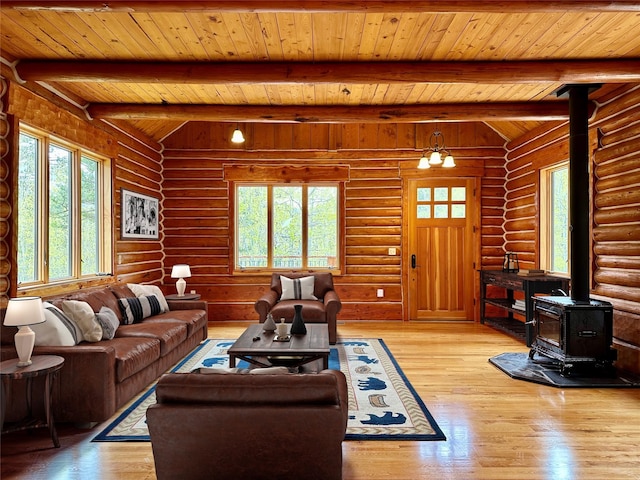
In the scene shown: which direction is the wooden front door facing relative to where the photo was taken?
toward the camera

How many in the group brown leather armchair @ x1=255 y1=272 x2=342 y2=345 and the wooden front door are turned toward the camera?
2

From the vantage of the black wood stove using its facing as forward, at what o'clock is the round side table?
The round side table is roughly at 12 o'clock from the black wood stove.

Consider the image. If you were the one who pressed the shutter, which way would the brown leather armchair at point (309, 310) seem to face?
facing the viewer

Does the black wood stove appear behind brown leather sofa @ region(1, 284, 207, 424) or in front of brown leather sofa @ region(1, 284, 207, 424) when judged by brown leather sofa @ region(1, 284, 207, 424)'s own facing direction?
in front

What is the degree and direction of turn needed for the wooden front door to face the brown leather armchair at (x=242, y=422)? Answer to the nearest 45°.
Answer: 0° — it already faces it

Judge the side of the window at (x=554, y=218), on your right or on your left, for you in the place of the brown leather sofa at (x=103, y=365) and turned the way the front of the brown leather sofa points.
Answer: on your left

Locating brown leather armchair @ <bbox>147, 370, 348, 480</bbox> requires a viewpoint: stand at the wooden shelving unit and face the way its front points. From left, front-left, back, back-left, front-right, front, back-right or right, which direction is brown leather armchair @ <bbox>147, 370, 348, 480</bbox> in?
front-left

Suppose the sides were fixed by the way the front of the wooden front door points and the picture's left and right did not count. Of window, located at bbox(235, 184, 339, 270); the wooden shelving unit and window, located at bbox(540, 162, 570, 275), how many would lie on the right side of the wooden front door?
1

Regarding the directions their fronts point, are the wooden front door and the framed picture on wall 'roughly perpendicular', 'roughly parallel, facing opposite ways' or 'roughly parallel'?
roughly perpendicular

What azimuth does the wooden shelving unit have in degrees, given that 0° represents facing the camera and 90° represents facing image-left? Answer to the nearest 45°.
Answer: approximately 45°

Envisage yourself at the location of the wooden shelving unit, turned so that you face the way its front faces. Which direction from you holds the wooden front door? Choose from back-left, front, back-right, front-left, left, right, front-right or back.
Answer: right

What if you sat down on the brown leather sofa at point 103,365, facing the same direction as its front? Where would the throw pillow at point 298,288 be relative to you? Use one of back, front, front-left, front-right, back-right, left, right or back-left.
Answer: left

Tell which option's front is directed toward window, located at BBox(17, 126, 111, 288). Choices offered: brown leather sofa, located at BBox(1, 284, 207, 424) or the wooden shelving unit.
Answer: the wooden shelving unit

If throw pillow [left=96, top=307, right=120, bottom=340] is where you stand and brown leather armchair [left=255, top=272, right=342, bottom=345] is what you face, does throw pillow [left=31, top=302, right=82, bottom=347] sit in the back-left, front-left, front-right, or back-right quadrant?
back-right

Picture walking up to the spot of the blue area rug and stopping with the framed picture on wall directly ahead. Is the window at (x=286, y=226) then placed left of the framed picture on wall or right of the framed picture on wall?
right
